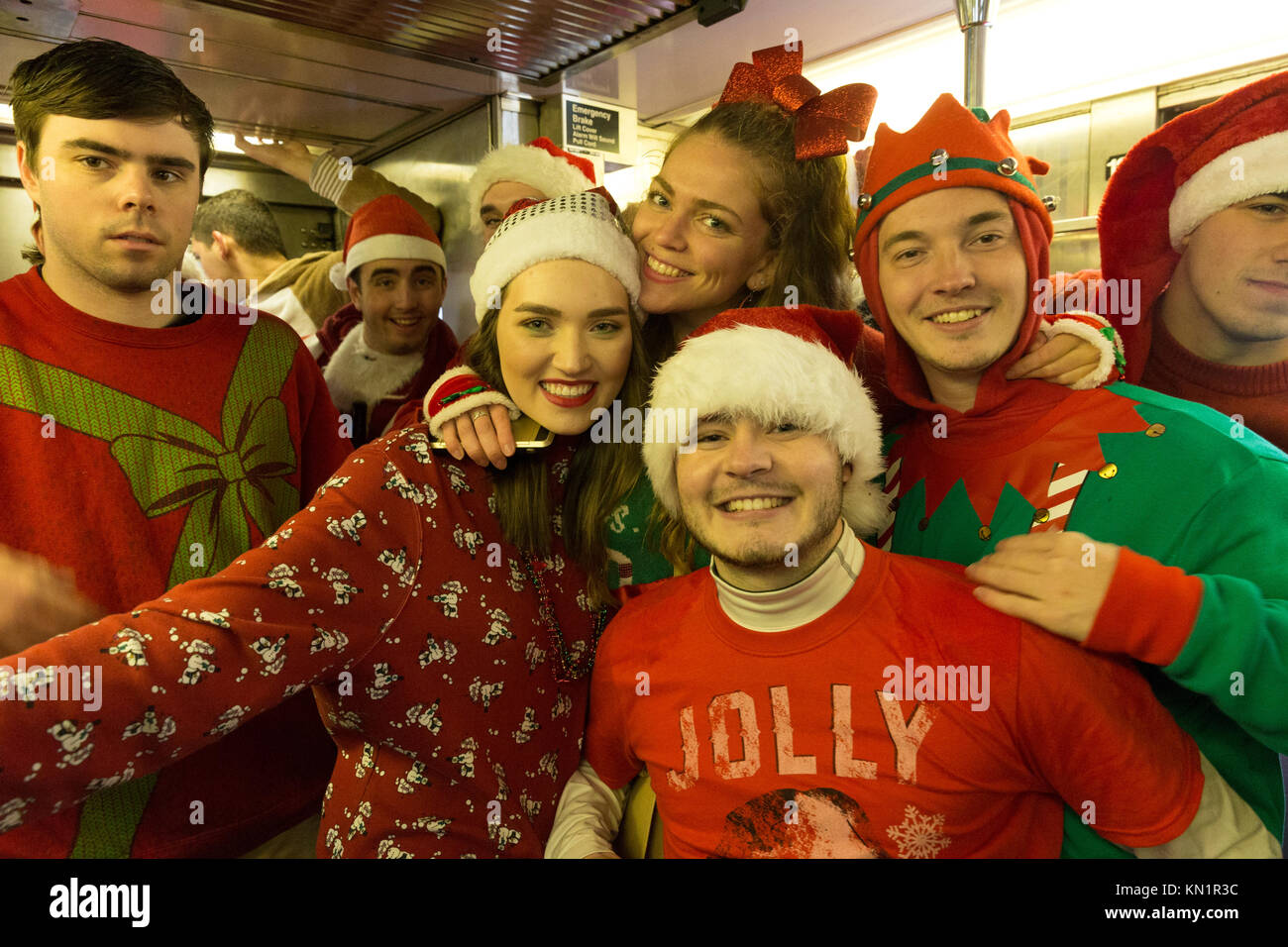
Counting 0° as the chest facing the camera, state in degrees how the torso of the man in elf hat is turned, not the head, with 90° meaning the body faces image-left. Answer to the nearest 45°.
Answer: approximately 45°

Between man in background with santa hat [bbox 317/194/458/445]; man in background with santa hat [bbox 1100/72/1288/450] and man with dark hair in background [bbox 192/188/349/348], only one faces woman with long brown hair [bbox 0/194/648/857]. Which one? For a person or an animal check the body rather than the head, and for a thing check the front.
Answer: man in background with santa hat [bbox 317/194/458/445]

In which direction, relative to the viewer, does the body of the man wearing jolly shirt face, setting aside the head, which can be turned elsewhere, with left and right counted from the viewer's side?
facing the viewer

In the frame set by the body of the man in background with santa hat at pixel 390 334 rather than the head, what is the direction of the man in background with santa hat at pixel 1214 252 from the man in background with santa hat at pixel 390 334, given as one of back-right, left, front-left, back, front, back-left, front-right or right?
front-left

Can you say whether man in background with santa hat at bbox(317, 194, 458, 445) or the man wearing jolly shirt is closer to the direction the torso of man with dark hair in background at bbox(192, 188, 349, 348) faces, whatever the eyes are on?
the man in background with santa hat

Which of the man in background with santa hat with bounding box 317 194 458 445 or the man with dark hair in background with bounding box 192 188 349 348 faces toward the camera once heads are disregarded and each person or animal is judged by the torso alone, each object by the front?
the man in background with santa hat

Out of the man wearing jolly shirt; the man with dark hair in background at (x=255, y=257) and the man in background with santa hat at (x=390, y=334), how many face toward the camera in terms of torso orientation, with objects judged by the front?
2

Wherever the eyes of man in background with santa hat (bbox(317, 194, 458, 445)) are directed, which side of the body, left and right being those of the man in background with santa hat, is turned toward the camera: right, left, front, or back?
front

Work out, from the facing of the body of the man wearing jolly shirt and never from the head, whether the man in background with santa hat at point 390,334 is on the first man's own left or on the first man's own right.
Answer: on the first man's own right

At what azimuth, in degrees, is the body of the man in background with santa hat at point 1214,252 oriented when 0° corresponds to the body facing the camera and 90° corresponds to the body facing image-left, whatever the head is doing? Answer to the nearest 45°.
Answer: approximately 315°

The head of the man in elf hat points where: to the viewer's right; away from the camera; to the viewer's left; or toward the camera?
toward the camera

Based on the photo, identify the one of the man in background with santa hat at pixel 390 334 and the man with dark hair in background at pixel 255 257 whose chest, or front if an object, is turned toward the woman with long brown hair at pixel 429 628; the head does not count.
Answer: the man in background with santa hat

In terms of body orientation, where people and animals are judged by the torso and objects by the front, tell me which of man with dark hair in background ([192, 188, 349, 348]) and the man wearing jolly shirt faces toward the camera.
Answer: the man wearing jolly shirt

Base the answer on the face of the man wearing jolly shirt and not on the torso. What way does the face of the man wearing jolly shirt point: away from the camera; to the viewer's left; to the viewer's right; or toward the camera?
toward the camera

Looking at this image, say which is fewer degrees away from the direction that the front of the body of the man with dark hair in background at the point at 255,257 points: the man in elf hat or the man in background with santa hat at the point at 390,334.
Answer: the man in background with santa hat
